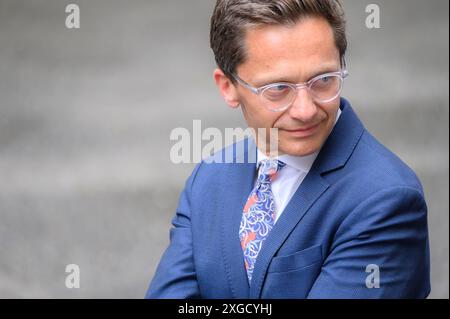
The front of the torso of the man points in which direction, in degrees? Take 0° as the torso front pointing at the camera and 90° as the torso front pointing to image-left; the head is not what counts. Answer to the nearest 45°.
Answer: approximately 45°
